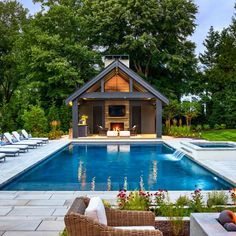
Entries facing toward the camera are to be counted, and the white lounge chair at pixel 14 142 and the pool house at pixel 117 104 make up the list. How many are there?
1

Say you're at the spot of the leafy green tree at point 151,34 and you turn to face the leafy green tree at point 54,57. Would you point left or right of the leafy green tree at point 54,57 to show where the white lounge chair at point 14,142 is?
left

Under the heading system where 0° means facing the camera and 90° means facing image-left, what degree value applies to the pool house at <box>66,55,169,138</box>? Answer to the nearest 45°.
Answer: approximately 0°

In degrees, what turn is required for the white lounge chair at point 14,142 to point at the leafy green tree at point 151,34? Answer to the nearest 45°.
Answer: approximately 45° to its left

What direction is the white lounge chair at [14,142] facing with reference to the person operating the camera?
facing to the right of the viewer

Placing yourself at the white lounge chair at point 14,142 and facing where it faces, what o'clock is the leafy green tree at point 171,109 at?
The leafy green tree is roughly at 11 o'clock from the white lounge chair.

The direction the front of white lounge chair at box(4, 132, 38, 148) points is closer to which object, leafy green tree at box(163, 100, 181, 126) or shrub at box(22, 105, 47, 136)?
the leafy green tree

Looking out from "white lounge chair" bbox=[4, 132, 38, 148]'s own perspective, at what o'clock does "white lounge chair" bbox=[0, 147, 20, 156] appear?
"white lounge chair" bbox=[0, 147, 20, 156] is roughly at 3 o'clock from "white lounge chair" bbox=[4, 132, 38, 148].

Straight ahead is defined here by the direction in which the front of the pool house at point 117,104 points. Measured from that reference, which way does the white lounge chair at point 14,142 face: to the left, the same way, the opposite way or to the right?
to the left

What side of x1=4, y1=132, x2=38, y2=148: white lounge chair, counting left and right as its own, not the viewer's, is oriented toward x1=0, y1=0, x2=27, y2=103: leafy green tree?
left

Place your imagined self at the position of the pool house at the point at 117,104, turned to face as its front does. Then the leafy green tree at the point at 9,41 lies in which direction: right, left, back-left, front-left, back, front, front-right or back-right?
back-right
